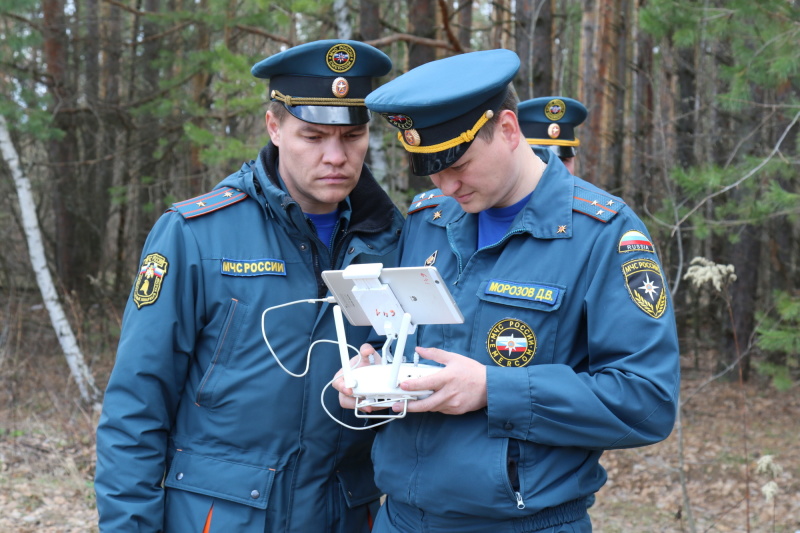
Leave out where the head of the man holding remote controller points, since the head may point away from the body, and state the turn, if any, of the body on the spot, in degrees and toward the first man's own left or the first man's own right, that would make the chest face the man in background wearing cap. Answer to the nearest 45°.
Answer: approximately 135° to the first man's own right

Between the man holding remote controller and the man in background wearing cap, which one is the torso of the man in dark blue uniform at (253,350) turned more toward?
the man holding remote controller

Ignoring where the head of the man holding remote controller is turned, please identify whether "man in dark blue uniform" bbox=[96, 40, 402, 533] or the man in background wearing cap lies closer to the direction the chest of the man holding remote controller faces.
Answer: the man in dark blue uniform

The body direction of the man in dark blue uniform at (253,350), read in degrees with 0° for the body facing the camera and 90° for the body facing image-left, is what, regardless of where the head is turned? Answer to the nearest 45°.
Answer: approximately 315°

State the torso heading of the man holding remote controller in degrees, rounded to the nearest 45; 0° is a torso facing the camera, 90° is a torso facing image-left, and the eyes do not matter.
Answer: approximately 45°

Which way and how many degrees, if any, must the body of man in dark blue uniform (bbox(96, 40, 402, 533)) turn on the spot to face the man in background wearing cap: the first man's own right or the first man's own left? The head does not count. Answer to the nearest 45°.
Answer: approximately 90° to the first man's own left
